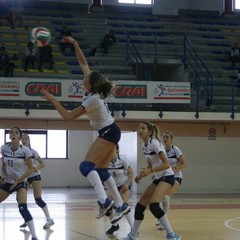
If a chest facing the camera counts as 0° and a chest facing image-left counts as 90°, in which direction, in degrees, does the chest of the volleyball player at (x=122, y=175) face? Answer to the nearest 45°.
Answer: approximately 45°

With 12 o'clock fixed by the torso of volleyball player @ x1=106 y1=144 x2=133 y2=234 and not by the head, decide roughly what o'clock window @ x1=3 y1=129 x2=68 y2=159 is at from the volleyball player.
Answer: The window is roughly at 4 o'clock from the volleyball player.

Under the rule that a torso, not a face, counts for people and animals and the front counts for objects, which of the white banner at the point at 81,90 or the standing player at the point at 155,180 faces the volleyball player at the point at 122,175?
the white banner

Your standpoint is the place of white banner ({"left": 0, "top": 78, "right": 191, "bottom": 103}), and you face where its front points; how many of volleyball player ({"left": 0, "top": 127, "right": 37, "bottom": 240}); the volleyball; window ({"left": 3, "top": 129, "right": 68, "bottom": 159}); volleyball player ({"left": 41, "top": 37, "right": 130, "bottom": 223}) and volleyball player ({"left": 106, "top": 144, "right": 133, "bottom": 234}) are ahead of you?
4

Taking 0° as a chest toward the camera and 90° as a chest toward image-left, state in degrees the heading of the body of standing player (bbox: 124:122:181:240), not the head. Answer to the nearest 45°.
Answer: approximately 45°

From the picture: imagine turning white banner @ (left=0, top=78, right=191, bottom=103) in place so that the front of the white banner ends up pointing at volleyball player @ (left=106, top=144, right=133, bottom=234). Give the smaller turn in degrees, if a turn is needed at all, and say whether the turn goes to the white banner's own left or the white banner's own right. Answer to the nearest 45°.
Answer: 0° — it already faces them

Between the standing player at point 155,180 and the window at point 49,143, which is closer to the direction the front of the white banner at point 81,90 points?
the standing player
